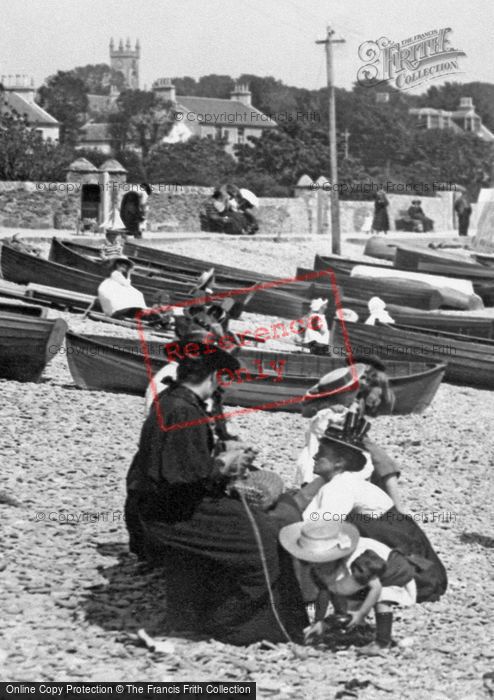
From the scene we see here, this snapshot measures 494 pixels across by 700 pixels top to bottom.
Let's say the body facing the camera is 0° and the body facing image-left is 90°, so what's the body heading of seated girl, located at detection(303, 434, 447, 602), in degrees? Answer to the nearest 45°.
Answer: approximately 90°

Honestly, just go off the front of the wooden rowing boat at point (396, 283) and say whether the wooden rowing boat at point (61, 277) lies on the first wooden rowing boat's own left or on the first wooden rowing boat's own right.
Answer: on the first wooden rowing boat's own left

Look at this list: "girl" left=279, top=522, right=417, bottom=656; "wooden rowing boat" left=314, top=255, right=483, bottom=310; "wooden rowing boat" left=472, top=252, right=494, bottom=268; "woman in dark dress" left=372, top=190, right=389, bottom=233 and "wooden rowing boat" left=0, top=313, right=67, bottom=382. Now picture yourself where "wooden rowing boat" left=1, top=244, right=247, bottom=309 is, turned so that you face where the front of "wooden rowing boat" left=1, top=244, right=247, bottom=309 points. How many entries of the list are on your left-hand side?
2

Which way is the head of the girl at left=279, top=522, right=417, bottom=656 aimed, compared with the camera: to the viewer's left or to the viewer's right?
to the viewer's left

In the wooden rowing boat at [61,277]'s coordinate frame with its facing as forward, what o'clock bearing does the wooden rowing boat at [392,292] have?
the wooden rowing boat at [392,292] is roughly at 5 o'clock from the wooden rowing boat at [61,277].

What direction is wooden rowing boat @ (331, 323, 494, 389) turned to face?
to the viewer's left

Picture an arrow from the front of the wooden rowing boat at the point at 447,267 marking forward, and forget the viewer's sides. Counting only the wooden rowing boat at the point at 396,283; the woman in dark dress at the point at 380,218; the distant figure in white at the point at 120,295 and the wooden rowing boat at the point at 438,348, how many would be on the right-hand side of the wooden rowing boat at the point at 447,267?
1
